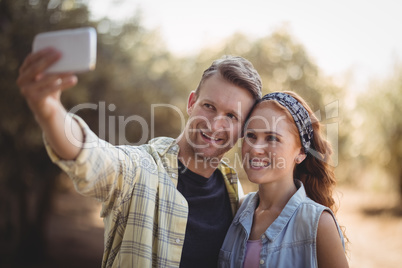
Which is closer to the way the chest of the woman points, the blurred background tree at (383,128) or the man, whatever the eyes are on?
the man

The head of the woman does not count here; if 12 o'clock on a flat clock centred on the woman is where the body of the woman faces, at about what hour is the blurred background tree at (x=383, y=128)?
The blurred background tree is roughly at 5 o'clock from the woman.

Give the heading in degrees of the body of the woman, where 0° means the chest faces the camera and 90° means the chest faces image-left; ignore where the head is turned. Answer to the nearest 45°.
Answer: approximately 45°

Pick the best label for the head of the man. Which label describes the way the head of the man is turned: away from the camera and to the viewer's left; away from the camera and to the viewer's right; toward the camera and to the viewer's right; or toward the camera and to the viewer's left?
toward the camera and to the viewer's left
